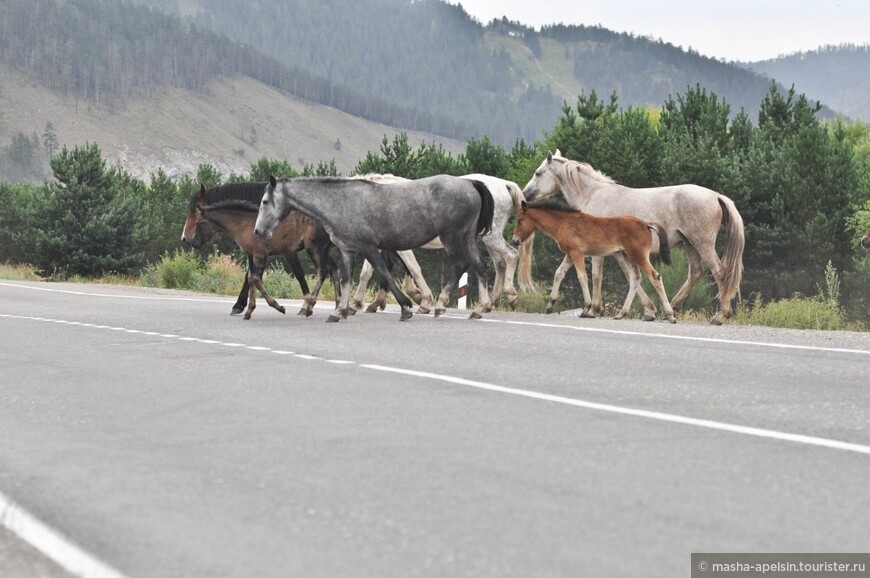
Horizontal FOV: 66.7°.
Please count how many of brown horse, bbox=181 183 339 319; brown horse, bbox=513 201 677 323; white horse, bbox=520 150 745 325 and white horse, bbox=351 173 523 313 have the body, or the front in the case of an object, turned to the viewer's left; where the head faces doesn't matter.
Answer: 4

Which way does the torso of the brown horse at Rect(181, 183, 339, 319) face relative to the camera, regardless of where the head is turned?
to the viewer's left

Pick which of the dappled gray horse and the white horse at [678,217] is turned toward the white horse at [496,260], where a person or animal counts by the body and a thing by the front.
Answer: the white horse at [678,217]

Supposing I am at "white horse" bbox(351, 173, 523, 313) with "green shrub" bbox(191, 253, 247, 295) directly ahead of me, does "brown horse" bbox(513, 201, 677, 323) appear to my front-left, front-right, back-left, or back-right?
back-right

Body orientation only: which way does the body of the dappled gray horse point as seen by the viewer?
to the viewer's left

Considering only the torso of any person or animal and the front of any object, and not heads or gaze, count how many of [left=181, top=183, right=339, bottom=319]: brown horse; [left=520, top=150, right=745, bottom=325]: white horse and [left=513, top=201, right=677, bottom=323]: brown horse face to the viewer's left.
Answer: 3

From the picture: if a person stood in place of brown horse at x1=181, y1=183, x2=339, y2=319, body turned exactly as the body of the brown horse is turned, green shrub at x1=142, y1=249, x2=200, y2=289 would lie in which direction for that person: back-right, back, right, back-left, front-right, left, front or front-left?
right

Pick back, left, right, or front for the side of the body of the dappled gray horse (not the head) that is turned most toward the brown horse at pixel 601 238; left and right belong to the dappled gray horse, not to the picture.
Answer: back

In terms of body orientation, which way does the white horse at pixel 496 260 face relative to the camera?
to the viewer's left

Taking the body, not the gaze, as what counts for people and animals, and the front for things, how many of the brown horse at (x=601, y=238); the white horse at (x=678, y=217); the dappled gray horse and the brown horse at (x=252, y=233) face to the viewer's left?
4

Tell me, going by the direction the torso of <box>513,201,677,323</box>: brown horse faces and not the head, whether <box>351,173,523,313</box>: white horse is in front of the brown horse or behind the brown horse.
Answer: in front

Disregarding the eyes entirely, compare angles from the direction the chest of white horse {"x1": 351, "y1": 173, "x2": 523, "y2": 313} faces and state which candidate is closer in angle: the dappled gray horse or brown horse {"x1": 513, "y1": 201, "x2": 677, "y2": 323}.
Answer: the dappled gray horse

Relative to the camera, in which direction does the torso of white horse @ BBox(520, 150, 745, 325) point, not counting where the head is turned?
to the viewer's left

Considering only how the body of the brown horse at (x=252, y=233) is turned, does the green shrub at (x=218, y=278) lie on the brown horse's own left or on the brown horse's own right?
on the brown horse's own right

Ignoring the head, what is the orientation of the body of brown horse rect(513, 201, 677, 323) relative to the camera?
to the viewer's left
